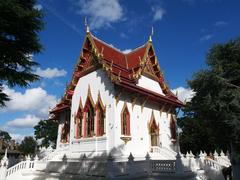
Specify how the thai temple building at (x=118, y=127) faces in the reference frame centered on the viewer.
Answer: facing the viewer and to the left of the viewer

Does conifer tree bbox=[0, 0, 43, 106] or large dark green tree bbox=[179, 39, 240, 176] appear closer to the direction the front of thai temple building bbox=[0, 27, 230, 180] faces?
the conifer tree

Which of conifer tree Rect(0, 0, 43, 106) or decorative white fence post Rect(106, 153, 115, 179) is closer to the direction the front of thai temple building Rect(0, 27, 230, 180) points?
the conifer tree

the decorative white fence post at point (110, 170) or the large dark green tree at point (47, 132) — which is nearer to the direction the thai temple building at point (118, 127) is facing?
the decorative white fence post

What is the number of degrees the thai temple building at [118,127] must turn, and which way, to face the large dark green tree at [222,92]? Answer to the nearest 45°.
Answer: approximately 90° to its left

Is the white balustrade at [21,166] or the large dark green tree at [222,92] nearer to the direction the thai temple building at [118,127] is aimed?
the white balustrade

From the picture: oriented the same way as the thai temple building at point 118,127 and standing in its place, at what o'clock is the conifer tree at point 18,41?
The conifer tree is roughly at 12 o'clock from the thai temple building.
